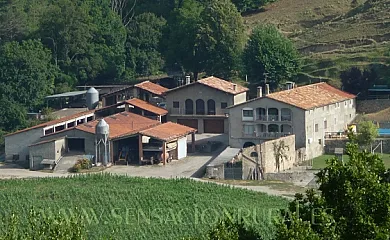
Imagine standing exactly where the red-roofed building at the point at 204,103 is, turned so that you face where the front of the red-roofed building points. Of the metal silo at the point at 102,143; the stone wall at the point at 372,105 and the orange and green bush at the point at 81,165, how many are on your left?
1

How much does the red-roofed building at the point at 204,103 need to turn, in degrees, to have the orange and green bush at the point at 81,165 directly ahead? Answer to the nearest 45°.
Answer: approximately 45° to its right

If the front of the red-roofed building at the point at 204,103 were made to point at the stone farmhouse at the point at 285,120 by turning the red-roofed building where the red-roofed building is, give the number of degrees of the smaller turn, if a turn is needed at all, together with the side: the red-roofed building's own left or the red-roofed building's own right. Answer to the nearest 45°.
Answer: approximately 45° to the red-roofed building's own left

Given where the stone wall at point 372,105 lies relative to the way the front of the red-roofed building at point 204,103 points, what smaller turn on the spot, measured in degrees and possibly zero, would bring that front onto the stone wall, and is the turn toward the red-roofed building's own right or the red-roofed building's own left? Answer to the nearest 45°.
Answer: approximately 90° to the red-roofed building's own left

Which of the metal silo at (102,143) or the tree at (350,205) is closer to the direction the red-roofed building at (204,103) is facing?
the tree

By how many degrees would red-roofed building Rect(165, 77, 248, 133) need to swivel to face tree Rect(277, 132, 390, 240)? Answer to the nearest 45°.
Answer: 0° — it already faces it

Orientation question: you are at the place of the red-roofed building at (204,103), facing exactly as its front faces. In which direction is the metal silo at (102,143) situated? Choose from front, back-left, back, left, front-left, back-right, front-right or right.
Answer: front-right

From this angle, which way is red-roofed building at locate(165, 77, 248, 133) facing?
toward the camera
